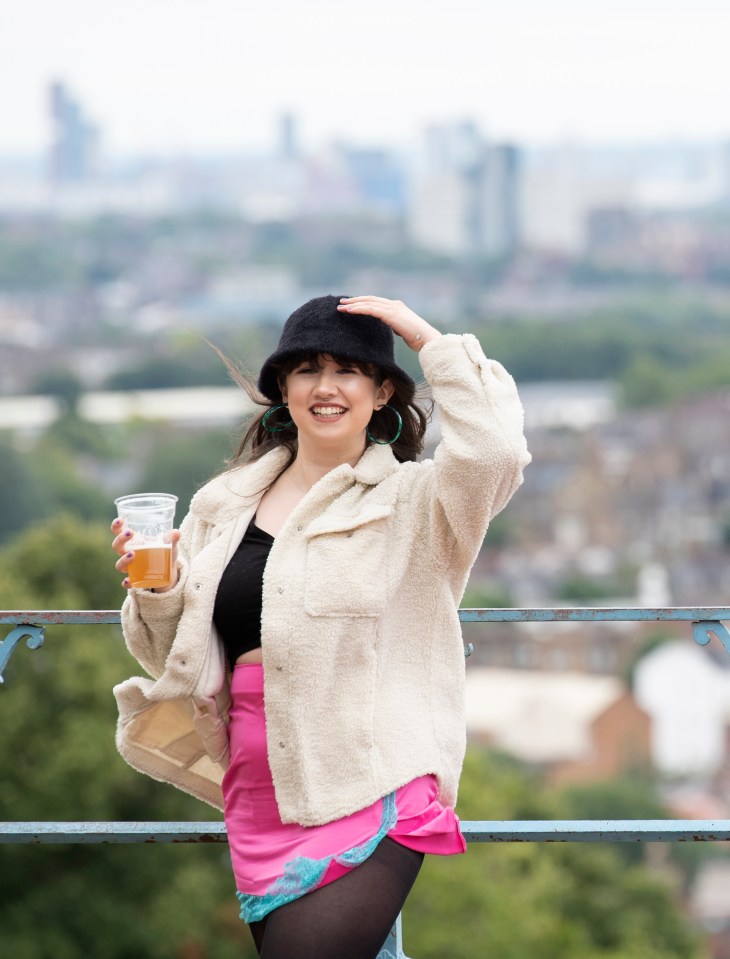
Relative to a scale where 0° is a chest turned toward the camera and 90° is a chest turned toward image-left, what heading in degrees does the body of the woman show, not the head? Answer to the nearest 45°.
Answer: approximately 45°

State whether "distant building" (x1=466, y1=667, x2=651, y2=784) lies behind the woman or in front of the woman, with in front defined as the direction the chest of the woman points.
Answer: behind

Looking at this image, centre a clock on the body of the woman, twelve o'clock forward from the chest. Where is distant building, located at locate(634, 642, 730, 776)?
The distant building is roughly at 5 o'clock from the woman.
